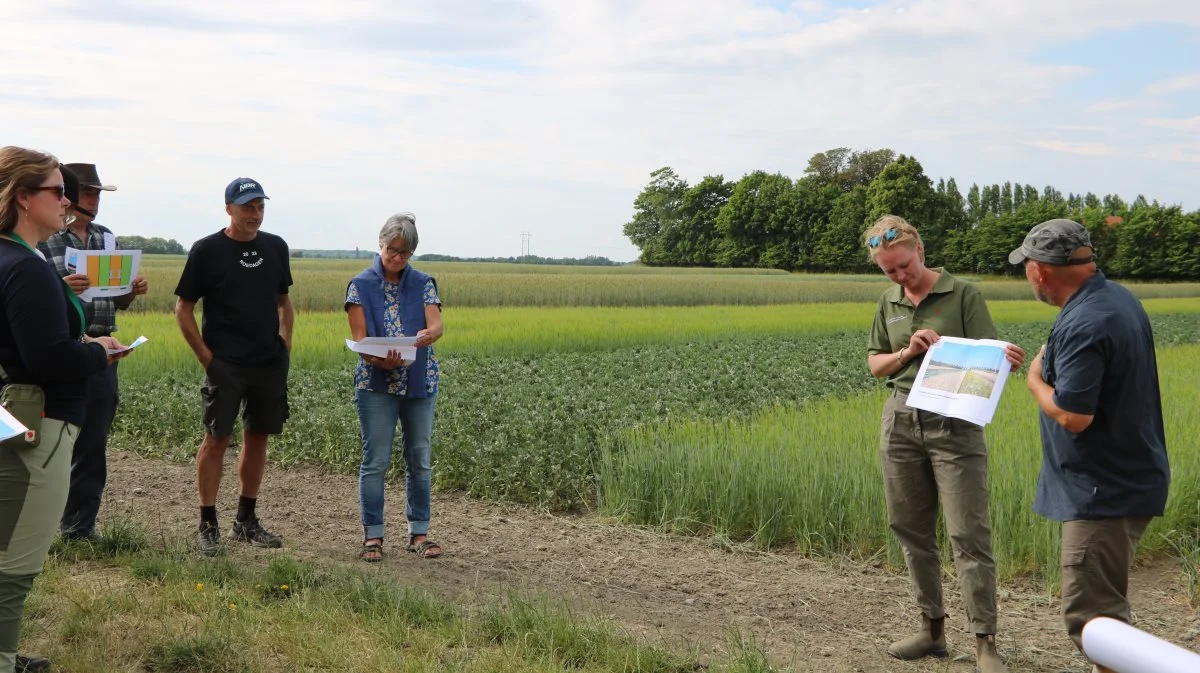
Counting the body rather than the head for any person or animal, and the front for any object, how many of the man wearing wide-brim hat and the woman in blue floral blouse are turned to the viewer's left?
0

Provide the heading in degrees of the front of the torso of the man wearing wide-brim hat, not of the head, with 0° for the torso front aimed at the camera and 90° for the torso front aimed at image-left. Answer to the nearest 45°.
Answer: approximately 315°

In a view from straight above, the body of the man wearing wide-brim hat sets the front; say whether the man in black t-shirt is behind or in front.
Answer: in front

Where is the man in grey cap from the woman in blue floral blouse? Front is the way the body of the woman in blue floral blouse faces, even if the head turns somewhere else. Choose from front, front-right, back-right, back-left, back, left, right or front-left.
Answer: front-left

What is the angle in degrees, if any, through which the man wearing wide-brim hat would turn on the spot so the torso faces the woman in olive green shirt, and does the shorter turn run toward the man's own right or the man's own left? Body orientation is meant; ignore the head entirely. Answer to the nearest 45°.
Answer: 0° — they already face them
